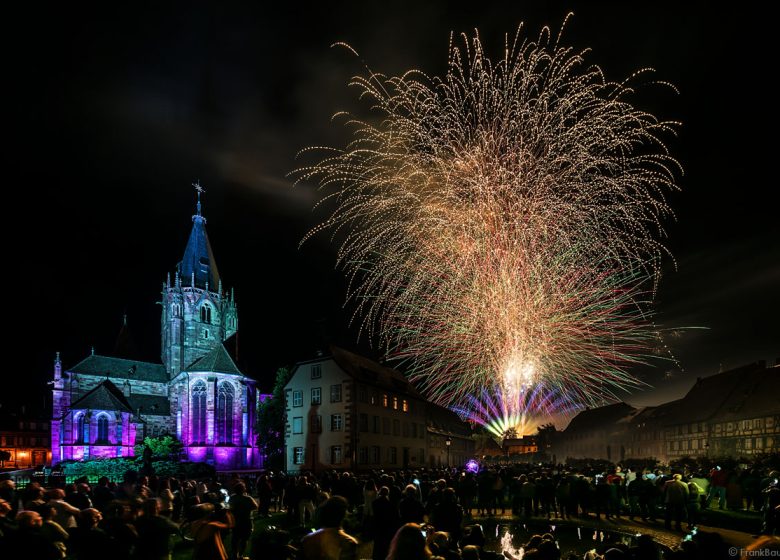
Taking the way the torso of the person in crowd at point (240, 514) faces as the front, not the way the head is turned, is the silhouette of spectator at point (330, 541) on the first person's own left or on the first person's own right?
on the first person's own right

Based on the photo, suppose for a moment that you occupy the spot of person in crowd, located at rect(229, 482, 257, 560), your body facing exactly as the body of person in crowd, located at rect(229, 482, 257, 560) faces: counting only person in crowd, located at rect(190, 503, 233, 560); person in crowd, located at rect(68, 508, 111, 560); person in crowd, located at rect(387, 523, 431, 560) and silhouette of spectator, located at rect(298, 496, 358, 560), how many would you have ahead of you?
0

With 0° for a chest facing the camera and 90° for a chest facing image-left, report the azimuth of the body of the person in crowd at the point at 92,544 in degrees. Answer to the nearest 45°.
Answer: approximately 225°

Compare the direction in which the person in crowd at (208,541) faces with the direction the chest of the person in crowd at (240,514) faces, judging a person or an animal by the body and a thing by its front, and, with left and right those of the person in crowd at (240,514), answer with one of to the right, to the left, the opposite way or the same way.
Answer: the same way

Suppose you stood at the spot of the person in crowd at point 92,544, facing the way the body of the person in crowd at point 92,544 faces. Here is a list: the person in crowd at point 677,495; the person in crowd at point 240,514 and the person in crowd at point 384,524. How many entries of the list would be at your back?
0

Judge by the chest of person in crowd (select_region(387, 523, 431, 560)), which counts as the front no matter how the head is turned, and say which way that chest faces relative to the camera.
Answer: away from the camera

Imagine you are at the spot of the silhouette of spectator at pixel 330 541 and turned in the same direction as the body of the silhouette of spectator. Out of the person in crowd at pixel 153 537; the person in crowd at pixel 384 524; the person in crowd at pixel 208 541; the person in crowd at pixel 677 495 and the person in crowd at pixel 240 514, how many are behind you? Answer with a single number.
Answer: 0

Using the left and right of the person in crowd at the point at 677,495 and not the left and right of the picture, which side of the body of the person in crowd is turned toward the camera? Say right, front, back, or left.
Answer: back

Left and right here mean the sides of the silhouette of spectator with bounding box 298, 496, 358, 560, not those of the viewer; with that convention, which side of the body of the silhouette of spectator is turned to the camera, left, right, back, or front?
back

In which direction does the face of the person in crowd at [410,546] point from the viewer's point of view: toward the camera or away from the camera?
away from the camera

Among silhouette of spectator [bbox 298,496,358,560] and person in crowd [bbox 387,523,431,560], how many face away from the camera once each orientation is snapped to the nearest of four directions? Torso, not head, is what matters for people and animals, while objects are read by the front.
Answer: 2

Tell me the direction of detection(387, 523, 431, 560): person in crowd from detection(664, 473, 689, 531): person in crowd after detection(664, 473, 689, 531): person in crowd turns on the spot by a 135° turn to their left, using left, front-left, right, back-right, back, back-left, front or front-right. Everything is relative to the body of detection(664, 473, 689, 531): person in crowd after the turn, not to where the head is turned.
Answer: front-left
